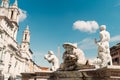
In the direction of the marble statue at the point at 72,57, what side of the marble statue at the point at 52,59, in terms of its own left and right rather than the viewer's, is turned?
back

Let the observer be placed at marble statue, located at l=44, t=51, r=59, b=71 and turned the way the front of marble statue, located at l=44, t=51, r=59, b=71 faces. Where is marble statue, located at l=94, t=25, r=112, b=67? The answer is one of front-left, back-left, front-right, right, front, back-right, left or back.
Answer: back-left
